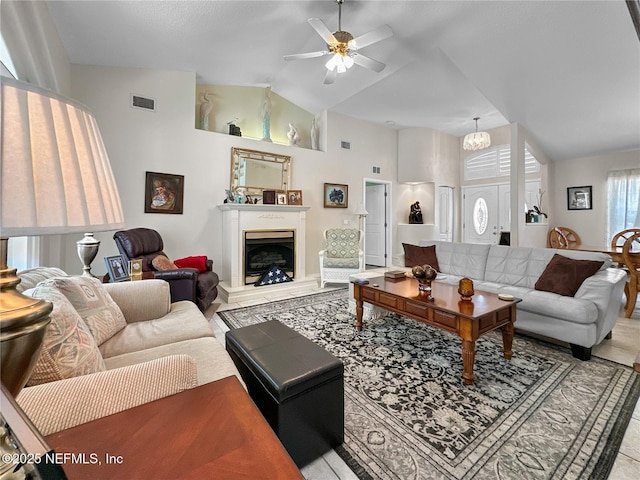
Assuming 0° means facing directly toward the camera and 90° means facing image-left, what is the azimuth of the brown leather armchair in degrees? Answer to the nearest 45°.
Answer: approximately 315°

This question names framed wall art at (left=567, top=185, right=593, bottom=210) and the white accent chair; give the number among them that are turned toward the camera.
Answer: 2

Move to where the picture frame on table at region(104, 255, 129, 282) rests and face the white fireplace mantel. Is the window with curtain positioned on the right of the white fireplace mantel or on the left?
right

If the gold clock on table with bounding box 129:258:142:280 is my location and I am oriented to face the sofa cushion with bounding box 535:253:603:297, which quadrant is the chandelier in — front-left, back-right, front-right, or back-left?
front-left

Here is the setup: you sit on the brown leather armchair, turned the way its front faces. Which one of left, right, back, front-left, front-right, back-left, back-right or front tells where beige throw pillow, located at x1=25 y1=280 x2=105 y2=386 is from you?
front-right

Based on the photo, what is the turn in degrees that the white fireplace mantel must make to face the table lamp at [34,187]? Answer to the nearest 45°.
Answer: approximately 45° to its right

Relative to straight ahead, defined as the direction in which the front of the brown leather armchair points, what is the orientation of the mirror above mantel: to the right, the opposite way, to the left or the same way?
to the right

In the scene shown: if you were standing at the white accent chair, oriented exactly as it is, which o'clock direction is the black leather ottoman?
The black leather ottoman is roughly at 12 o'clock from the white accent chair.

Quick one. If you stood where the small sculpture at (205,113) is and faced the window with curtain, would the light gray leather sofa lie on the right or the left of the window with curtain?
right

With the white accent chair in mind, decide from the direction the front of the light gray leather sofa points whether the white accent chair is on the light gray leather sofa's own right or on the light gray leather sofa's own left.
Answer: on the light gray leather sofa's own right

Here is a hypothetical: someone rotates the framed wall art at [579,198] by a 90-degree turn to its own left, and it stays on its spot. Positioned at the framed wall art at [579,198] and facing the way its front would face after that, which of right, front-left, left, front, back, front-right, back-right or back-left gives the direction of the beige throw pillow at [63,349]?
right

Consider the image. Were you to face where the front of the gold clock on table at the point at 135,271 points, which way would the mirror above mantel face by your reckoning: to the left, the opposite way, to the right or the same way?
the same way

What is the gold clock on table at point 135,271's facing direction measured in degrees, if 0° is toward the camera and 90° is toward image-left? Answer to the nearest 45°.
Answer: approximately 315°

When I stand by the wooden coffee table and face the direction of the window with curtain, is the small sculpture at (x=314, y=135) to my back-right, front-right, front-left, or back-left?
front-left

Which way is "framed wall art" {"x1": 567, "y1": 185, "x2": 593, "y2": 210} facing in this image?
toward the camera

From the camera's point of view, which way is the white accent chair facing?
toward the camera
